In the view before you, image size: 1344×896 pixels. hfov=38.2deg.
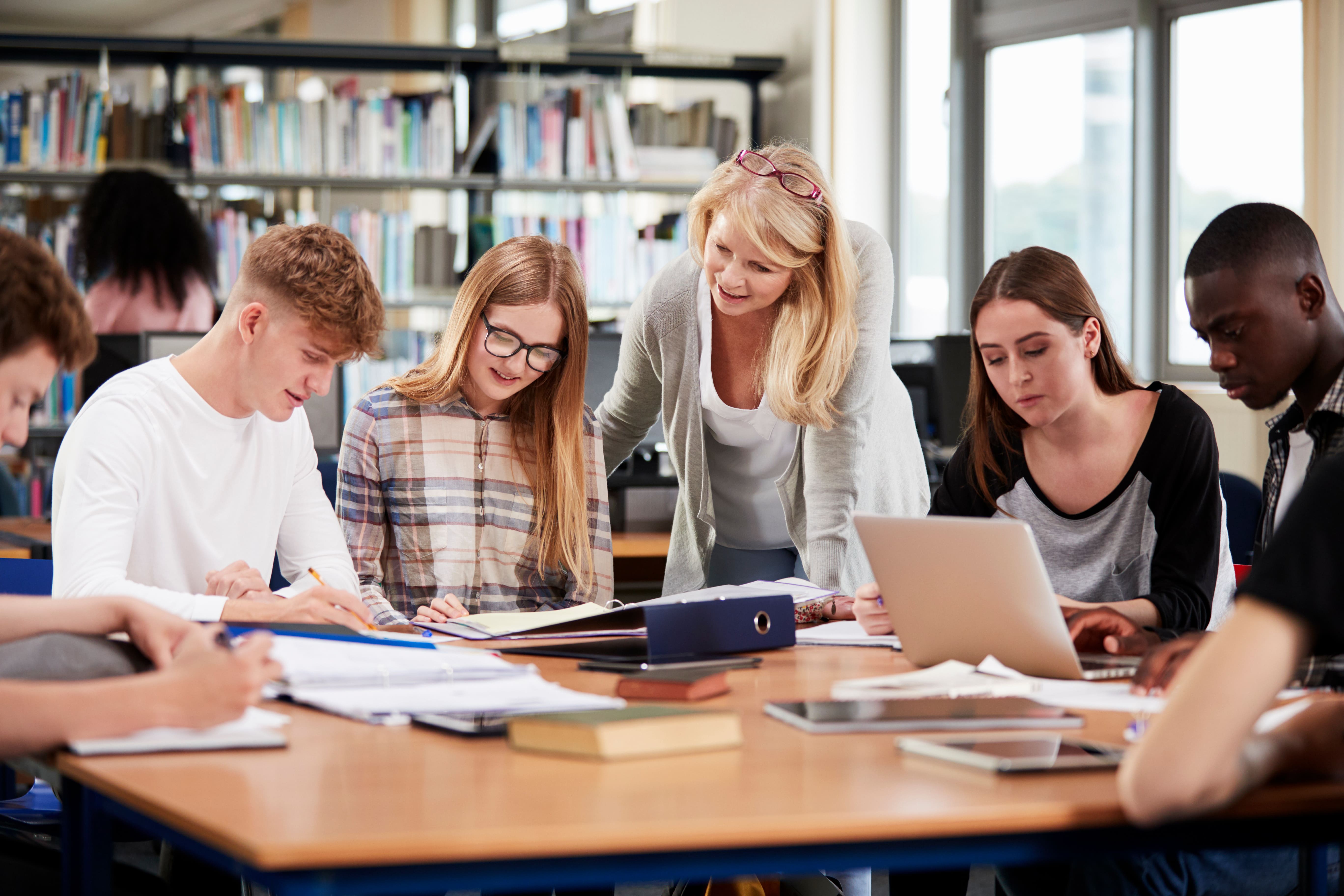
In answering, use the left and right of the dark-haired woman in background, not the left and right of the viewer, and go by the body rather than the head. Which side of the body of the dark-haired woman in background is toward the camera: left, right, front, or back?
back

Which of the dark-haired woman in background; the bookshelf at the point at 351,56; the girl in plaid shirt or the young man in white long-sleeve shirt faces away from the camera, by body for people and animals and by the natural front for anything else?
the dark-haired woman in background

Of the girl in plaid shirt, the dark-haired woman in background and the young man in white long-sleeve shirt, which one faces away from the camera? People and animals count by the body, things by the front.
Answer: the dark-haired woman in background

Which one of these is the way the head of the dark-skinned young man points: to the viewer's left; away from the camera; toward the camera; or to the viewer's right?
to the viewer's left

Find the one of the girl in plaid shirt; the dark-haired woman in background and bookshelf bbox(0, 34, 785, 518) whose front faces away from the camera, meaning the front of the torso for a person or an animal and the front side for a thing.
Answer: the dark-haired woman in background

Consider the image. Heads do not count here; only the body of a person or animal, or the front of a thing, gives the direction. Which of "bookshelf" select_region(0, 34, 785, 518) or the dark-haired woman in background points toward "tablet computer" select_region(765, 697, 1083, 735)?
the bookshelf

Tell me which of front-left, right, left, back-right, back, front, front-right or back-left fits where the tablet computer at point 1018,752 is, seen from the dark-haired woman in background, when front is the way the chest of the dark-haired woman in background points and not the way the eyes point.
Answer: back

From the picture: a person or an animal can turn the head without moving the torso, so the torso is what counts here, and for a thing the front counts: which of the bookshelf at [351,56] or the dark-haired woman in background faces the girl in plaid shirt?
the bookshelf

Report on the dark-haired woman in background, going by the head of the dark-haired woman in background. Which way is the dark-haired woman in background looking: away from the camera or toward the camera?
away from the camera
